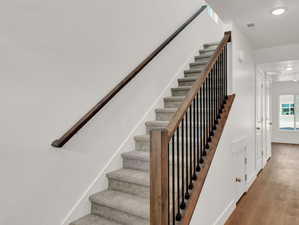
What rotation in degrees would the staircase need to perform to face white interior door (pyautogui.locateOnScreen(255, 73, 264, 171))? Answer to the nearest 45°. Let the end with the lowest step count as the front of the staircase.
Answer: approximately 180°

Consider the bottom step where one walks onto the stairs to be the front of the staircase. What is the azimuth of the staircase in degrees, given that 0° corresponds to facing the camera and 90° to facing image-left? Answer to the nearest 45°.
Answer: approximately 45°

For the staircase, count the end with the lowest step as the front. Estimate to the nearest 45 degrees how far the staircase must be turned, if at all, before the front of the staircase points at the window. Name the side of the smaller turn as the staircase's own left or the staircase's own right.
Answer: approximately 180°
